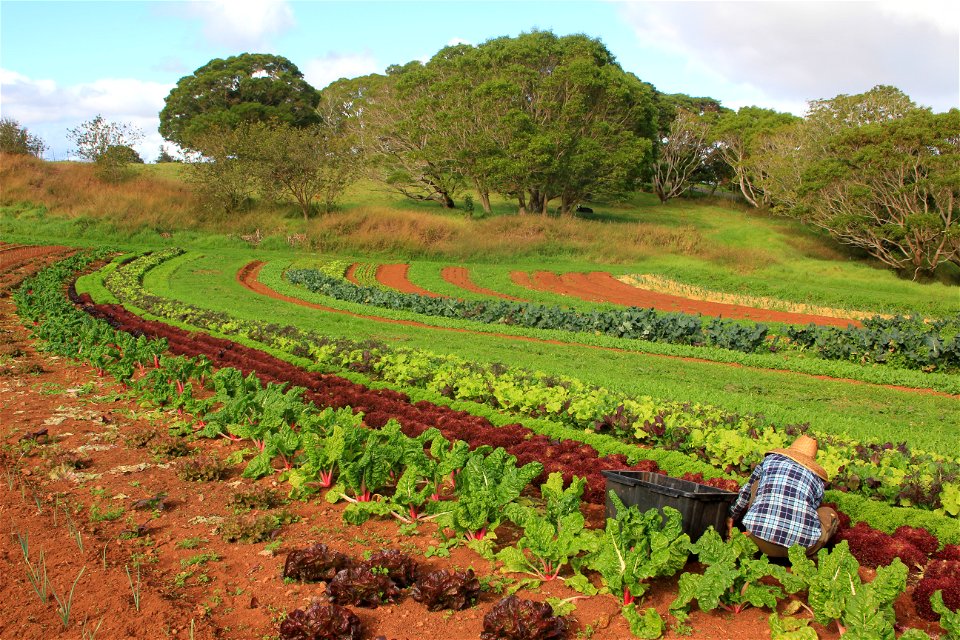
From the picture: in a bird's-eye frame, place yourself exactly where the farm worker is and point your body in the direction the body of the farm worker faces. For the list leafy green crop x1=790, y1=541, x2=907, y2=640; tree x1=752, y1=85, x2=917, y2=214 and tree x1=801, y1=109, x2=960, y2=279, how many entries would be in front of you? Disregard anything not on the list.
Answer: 2

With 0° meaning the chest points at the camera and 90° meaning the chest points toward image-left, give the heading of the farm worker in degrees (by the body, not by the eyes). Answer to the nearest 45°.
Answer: approximately 180°

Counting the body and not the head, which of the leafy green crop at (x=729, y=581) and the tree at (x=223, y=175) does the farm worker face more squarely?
the tree

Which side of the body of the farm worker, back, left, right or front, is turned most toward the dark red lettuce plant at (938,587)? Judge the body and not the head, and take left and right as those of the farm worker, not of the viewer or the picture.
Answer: right

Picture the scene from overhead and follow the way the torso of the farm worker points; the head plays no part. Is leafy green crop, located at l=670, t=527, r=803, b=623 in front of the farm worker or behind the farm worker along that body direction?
behind

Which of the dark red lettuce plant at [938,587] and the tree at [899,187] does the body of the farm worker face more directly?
the tree

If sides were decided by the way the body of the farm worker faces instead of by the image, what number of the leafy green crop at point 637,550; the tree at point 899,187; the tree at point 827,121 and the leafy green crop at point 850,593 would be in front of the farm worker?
2

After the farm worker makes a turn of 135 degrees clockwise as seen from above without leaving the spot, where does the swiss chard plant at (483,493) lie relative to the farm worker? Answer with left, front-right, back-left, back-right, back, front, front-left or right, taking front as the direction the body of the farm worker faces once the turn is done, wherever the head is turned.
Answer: back-right

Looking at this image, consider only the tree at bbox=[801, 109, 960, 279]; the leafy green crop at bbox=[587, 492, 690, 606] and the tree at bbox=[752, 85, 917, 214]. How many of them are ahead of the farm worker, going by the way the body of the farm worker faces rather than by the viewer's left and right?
2
